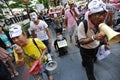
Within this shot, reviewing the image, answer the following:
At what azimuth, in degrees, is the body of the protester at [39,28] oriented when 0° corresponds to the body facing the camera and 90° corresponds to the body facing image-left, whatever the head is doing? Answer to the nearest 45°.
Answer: approximately 0°

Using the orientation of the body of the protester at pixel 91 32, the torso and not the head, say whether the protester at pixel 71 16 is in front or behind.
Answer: behind

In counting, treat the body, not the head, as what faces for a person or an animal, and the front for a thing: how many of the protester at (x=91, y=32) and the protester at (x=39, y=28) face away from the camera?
0
